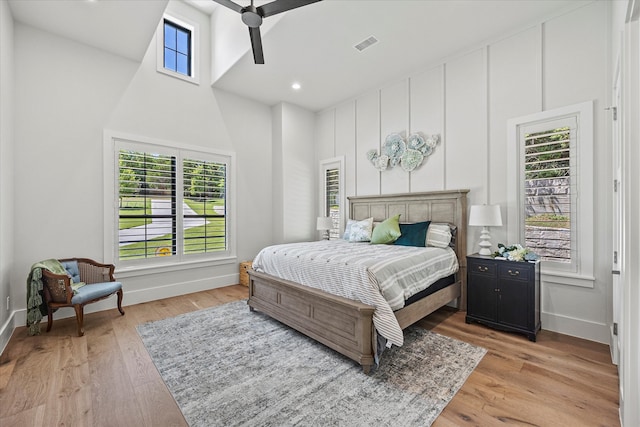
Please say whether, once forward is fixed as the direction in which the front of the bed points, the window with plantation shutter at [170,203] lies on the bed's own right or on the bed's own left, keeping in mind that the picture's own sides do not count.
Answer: on the bed's own right

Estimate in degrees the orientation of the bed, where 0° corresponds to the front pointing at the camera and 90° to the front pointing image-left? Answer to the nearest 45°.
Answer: approximately 45°

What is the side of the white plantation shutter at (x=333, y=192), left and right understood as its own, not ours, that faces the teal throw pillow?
left

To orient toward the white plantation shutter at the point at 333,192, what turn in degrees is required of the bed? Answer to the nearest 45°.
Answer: approximately 135° to its right

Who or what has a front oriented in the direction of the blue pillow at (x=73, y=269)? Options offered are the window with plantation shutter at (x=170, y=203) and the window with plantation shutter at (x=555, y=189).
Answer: the window with plantation shutter at (x=555, y=189)

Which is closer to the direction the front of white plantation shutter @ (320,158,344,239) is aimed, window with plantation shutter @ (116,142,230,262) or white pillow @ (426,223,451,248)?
the window with plantation shutter

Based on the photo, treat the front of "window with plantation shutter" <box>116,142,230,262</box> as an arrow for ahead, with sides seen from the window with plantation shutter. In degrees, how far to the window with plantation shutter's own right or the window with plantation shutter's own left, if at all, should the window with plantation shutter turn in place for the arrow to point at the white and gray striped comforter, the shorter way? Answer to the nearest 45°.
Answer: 0° — it already faces it

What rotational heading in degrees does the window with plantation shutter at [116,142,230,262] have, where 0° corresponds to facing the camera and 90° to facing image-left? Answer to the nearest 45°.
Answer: approximately 315°
